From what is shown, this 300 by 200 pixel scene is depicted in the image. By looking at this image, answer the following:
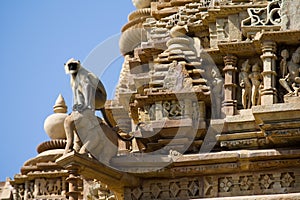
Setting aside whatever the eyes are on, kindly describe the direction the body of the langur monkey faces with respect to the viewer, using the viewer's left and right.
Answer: facing the viewer and to the left of the viewer
